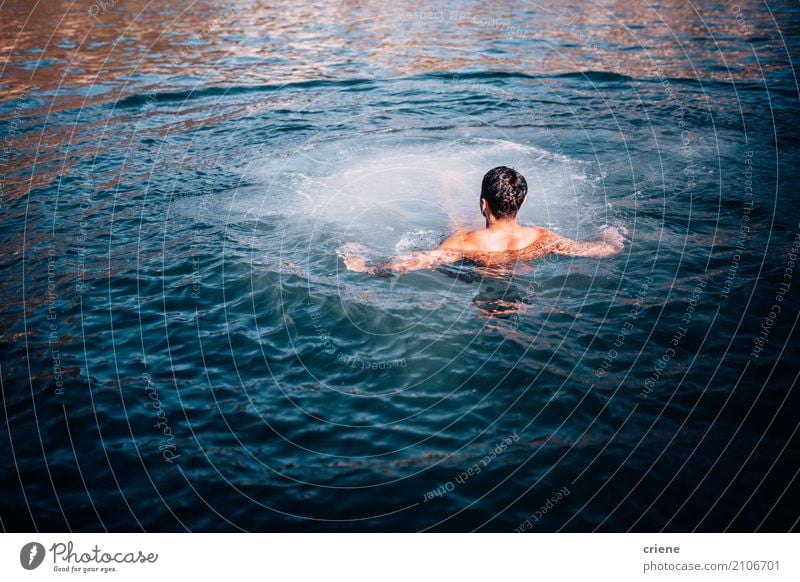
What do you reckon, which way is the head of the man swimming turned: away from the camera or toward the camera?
away from the camera

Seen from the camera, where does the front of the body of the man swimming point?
away from the camera
